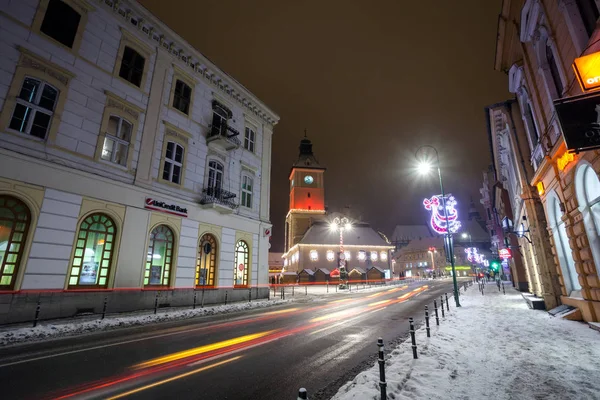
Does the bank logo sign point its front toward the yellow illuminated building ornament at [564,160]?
yes

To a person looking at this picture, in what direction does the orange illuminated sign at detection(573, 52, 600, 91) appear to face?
facing the viewer

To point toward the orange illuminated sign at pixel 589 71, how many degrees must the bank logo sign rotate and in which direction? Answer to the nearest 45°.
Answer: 0° — it already faces it

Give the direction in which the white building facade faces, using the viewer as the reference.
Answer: facing the viewer and to the right of the viewer

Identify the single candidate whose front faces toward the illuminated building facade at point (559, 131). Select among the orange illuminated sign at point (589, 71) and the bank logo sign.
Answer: the bank logo sign

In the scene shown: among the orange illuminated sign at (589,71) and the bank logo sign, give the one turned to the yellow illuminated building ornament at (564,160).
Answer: the bank logo sign

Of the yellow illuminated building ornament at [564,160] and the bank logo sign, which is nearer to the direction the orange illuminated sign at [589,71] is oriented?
the bank logo sign

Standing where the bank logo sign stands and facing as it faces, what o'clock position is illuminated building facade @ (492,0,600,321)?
The illuminated building facade is roughly at 12 o'clock from the bank logo sign.

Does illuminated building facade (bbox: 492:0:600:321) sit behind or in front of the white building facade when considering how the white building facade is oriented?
in front

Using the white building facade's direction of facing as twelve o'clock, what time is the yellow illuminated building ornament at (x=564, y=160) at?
The yellow illuminated building ornament is roughly at 12 o'clock from the white building facade.
